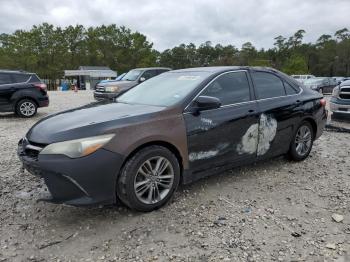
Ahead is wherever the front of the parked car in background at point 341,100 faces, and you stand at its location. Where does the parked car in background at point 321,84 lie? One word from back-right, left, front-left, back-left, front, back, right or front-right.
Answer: back

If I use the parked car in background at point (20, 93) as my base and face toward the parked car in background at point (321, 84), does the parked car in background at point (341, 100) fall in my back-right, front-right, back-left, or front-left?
front-right

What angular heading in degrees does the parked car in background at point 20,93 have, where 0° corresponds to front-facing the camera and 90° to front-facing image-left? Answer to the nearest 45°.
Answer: approximately 90°

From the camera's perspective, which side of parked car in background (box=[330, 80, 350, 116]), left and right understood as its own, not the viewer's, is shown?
front

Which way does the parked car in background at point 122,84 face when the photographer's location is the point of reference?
facing the viewer and to the left of the viewer

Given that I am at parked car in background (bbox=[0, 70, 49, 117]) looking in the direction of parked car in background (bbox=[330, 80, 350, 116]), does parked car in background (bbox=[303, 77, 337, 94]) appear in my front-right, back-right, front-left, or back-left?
front-left

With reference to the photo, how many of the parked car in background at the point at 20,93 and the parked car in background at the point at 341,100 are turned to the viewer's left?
1

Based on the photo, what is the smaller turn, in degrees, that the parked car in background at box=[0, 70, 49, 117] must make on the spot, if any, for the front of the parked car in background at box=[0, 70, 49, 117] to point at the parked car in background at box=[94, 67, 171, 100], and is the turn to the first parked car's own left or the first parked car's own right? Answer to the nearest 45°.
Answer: approximately 135° to the first parked car's own right

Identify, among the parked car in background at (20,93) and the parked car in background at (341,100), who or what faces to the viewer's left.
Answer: the parked car in background at (20,93)

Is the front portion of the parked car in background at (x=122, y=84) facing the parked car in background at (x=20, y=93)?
yes

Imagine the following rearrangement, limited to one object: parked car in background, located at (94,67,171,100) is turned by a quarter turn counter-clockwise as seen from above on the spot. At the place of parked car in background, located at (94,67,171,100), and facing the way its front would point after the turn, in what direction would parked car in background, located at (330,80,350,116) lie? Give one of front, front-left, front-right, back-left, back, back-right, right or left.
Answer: front
